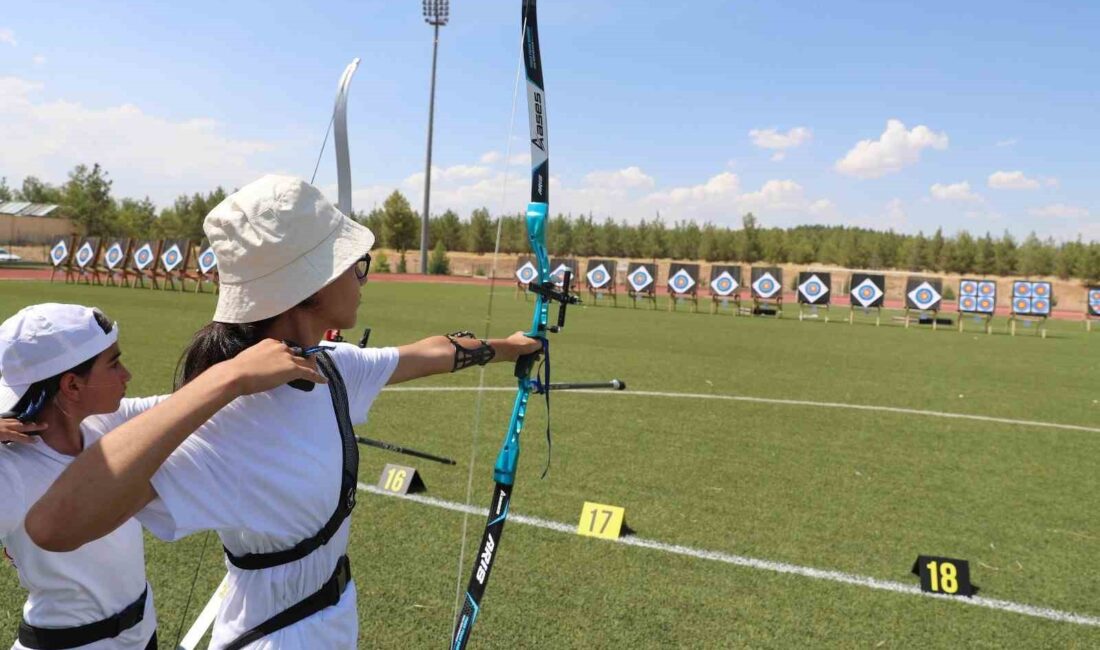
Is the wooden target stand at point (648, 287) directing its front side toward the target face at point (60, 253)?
no

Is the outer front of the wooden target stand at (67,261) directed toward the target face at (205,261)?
no

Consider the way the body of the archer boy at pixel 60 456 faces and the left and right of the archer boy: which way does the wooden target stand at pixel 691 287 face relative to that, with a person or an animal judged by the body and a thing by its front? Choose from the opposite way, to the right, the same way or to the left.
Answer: to the right

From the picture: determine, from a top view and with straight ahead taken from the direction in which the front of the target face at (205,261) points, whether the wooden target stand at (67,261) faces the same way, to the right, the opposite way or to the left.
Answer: the same way

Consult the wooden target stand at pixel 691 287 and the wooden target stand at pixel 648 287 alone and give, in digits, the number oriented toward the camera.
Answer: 2

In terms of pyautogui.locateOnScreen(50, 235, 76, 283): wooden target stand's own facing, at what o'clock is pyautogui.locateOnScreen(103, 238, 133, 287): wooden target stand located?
pyautogui.locateOnScreen(103, 238, 133, 287): wooden target stand is roughly at 9 o'clock from pyautogui.locateOnScreen(50, 235, 76, 283): wooden target stand.

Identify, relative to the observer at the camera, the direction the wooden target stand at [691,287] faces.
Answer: facing the viewer

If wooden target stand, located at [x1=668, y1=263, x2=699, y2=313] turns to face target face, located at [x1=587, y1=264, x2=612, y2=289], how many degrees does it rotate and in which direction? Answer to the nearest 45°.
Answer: approximately 90° to its right

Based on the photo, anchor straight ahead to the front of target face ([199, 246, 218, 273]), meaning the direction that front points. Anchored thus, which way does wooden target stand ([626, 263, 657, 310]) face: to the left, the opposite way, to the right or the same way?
the same way

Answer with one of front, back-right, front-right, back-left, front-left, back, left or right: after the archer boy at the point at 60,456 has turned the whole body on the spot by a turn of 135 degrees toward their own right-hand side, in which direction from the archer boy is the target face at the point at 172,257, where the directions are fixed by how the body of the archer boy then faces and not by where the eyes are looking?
right

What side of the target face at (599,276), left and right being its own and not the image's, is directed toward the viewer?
front

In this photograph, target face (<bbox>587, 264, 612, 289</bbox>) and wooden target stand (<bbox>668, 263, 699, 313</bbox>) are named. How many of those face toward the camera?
2

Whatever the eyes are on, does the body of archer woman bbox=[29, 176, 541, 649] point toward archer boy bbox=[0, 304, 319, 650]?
no
